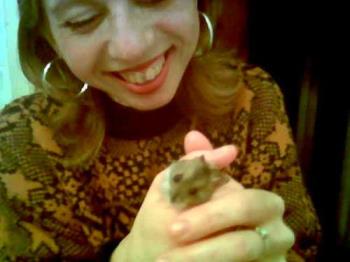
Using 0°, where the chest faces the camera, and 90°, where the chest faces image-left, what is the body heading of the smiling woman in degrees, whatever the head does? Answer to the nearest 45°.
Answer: approximately 0°

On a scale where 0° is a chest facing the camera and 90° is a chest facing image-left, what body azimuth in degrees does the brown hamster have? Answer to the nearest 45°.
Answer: approximately 45°
